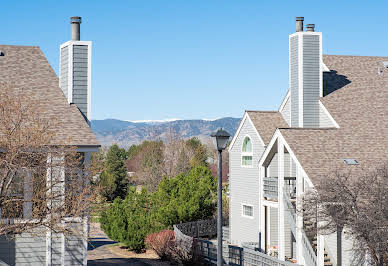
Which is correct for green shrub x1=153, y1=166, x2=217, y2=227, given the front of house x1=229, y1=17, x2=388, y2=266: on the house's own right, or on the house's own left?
on the house's own right

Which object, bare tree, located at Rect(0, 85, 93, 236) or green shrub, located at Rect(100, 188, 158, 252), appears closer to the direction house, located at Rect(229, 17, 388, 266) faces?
the bare tree

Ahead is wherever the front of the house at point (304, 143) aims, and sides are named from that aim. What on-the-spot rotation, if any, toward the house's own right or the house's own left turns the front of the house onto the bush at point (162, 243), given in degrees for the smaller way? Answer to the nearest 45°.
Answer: approximately 45° to the house's own right

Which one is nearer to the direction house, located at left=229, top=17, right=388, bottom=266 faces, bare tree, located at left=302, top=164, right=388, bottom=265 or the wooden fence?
the wooden fence

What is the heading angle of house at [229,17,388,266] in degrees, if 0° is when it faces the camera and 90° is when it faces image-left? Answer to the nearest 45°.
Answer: approximately 45°

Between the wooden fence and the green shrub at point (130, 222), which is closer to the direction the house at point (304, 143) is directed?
the wooden fence
